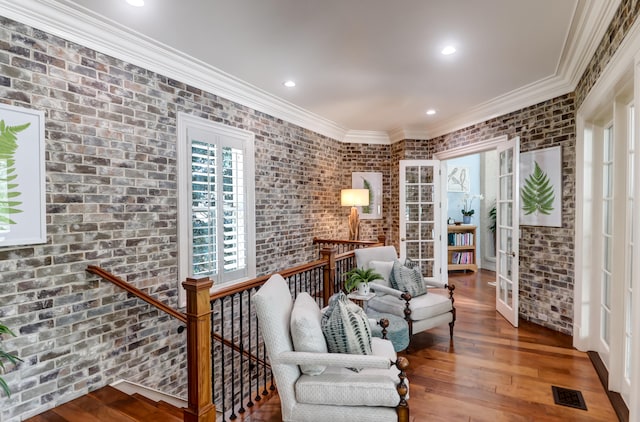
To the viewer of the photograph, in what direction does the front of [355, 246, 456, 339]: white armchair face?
facing the viewer and to the right of the viewer

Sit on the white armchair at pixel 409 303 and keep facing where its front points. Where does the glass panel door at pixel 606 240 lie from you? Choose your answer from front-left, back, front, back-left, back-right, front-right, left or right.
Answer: front-left

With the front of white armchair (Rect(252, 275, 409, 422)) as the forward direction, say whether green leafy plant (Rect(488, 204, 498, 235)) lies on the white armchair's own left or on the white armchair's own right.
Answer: on the white armchair's own left

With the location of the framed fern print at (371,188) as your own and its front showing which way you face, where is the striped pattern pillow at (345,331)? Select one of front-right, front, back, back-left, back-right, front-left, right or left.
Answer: front

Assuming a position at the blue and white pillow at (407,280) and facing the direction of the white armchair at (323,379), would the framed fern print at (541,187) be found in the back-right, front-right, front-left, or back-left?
back-left

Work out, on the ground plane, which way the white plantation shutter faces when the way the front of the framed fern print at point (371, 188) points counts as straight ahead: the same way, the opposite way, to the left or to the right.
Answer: to the left

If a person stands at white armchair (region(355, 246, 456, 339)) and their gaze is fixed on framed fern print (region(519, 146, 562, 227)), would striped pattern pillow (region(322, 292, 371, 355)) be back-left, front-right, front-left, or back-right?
back-right

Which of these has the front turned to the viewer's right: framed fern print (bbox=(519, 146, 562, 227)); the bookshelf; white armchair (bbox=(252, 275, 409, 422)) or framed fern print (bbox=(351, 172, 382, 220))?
the white armchair

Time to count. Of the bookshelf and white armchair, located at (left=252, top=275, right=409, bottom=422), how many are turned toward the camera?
1

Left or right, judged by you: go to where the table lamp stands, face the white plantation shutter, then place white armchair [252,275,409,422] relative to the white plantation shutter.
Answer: left

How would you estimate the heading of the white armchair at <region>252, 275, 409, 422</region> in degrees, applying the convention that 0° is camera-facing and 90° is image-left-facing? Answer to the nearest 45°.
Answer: approximately 270°

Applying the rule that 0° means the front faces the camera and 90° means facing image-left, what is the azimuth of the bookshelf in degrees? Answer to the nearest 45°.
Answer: approximately 0°

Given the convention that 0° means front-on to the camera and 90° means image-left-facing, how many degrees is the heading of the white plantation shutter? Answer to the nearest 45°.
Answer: approximately 315°

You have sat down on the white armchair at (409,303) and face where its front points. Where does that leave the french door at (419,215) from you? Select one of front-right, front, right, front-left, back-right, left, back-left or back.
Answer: back-left

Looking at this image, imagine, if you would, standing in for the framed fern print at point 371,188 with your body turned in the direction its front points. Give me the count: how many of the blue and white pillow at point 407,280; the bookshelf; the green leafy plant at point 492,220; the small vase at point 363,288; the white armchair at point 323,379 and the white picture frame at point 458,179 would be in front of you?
3

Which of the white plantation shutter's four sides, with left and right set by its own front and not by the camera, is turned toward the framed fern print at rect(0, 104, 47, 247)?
right

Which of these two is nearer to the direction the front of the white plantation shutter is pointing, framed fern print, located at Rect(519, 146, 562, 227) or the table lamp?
the framed fern print

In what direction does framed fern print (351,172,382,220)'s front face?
toward the camera

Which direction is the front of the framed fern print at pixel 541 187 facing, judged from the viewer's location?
facing the viewer and to the left of the viewer

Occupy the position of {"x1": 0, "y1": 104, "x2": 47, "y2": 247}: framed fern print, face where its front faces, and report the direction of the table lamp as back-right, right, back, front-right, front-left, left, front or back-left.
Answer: front-left
